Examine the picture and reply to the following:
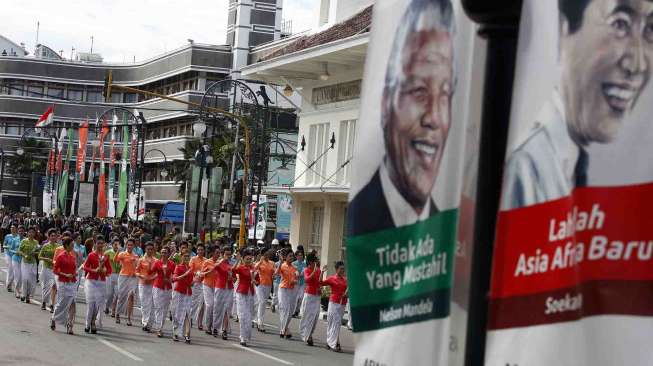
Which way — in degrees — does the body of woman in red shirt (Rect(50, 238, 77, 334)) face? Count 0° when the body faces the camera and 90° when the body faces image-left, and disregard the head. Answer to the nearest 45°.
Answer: approximately 315°

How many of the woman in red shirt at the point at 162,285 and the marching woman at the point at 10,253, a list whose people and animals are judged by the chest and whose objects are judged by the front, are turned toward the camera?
2

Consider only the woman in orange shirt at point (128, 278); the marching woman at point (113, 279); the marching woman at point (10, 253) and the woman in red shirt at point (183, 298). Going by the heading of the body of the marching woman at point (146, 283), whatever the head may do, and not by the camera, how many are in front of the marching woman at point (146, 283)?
1

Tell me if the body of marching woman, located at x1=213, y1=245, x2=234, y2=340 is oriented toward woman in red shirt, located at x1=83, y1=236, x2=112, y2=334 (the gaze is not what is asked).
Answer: no

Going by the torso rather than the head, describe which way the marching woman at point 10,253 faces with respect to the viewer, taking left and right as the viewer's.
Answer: facing the viewer

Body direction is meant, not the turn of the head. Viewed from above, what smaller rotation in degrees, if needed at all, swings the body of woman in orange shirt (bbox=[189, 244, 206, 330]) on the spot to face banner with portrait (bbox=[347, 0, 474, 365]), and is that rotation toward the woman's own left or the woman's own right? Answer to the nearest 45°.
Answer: approximately 45° to the woman's own right

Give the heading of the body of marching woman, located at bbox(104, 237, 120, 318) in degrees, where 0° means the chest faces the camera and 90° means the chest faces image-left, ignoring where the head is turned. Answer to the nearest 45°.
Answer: approximately 315°

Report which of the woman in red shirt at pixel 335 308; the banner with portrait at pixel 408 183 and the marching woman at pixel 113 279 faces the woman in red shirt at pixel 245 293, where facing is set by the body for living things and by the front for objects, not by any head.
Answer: the marching woman

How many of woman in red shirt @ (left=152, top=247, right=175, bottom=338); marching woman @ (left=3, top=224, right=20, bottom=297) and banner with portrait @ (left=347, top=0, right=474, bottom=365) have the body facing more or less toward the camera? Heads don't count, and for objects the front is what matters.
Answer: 3

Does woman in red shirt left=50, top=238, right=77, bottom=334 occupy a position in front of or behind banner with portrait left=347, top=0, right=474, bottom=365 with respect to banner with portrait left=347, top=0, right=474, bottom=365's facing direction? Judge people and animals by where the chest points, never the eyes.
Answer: behind

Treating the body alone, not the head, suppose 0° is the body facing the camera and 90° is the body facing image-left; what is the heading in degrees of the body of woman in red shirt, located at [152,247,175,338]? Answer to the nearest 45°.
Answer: approximately 0°

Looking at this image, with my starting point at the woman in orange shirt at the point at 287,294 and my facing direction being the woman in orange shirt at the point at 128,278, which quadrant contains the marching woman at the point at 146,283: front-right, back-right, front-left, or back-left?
front-left

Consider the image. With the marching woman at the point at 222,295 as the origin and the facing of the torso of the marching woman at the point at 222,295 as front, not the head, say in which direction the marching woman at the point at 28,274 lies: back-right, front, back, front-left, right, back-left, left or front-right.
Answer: back

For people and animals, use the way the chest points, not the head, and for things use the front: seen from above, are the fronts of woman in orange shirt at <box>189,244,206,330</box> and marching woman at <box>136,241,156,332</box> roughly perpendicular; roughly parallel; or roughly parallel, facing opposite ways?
roughly parallel

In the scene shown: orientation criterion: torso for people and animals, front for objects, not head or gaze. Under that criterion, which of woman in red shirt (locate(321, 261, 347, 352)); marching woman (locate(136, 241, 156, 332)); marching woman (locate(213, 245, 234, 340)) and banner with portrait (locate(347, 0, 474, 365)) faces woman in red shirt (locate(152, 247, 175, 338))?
marching woman (locate(136, 241, 156, 332))

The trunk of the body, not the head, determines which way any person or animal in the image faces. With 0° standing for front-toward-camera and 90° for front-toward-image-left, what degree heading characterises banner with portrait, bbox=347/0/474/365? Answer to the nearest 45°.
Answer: approximately 0°

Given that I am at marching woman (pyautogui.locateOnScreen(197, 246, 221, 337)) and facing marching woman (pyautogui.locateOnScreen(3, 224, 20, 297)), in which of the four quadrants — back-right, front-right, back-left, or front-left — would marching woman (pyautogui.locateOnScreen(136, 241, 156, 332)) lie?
front-left

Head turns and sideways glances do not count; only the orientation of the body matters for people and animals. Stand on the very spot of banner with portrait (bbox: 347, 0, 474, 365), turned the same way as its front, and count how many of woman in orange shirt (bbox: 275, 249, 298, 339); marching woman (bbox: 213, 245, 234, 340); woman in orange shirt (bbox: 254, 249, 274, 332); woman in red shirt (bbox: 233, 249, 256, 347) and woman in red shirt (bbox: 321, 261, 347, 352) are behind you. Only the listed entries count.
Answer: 5

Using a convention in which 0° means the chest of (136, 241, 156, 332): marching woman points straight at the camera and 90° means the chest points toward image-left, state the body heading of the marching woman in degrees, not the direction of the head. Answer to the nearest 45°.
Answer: approximately 315°
